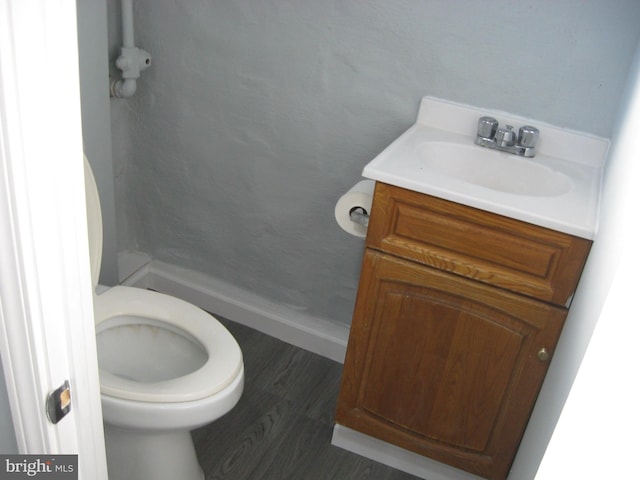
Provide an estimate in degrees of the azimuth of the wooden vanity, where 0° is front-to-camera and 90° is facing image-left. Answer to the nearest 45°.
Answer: approximately 0°

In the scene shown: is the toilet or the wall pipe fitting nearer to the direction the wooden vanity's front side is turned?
the toilet

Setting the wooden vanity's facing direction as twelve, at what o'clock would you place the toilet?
The toilet is roughly at 2 o'clock from the wooden vanity.

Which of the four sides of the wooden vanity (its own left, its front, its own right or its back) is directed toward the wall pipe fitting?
right
